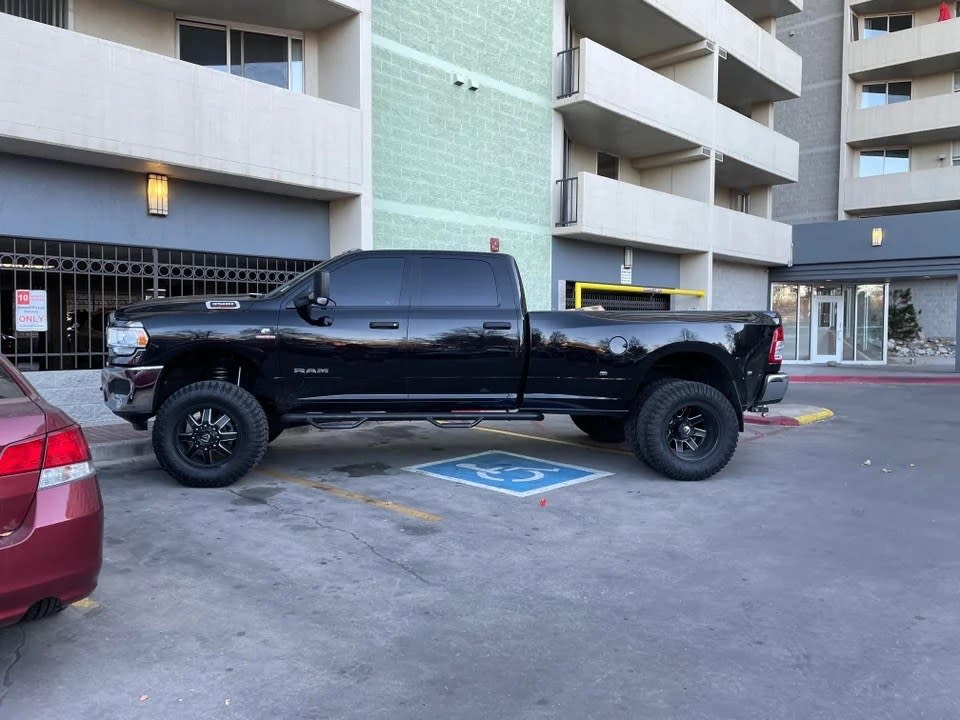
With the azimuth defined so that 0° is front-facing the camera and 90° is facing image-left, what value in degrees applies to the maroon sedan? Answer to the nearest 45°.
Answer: approximately 135°

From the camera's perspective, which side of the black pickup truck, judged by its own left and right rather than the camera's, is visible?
left

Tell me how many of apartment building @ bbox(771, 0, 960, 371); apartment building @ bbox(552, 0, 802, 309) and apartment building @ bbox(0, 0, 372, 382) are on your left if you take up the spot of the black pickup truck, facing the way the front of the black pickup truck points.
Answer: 0

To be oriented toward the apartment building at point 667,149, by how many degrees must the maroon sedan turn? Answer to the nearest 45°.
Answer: approximately 90° to its right

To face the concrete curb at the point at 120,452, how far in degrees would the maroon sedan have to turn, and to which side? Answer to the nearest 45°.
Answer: approximately 45° to its right

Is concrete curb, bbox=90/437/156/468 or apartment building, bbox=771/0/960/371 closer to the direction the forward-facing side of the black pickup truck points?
the concrete curb

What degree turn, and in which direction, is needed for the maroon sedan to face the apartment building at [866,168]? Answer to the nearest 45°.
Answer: approximately 90° to its right

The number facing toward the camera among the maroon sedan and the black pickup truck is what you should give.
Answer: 0

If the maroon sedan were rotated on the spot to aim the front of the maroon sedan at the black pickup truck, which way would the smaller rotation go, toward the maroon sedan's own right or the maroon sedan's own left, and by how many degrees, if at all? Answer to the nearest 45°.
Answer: approximately 90° to the maroon sedan's own right

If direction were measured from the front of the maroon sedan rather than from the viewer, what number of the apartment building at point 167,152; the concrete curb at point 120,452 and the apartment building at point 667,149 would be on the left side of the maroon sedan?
0

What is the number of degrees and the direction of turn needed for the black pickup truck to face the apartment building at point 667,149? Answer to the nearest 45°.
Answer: approximately 135° to its right

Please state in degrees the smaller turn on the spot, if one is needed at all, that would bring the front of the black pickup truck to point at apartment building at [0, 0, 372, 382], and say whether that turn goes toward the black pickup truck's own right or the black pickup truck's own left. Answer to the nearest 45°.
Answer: approximately 45° to the black pickup truck's own right

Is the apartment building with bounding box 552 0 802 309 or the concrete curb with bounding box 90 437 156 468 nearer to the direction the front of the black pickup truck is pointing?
the concrete curb
